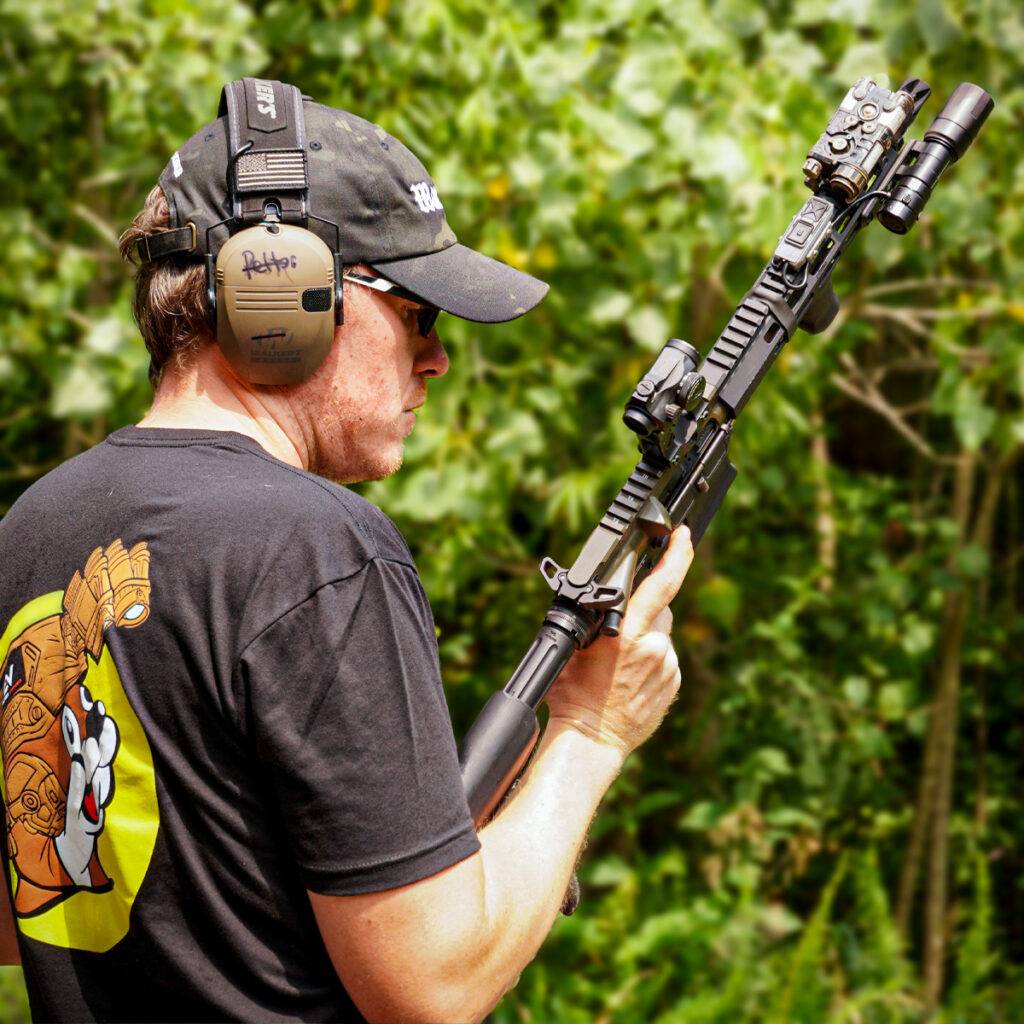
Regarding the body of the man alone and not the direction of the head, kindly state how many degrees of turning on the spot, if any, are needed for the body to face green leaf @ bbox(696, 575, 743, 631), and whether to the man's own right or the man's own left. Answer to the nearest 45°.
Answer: approximately 45° to the man's own left

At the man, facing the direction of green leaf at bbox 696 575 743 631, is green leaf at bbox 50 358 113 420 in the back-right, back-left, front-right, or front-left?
front-left

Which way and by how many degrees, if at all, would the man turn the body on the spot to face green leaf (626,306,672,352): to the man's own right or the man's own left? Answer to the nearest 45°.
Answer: approximately 45° to the man's own left

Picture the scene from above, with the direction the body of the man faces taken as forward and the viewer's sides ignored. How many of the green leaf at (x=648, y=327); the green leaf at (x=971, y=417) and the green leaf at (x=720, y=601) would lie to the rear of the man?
0

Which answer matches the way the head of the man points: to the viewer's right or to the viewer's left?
to the viewer's right

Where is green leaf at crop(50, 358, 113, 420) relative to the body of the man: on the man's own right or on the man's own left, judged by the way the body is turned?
on the man's own left

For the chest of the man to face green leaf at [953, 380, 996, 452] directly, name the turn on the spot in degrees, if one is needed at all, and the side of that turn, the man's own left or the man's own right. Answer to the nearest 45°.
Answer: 0° — they already face it

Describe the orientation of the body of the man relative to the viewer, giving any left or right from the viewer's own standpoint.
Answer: facing away from the viewer and to the right of the viewer
